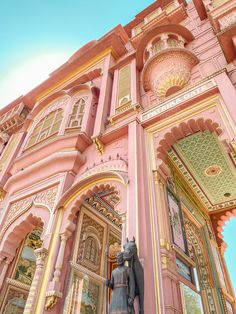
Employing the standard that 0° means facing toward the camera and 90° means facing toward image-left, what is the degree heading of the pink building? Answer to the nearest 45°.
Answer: approximately 45°

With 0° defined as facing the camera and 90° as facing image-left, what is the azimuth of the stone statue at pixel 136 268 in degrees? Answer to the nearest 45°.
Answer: approximately 45°
